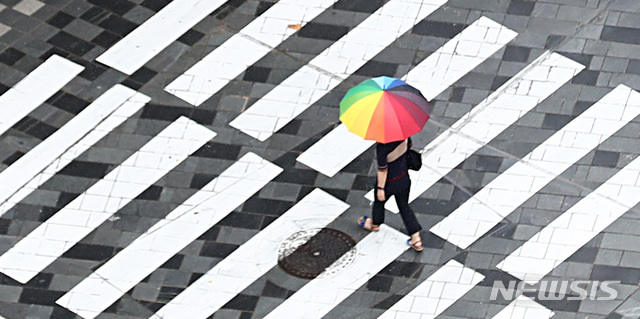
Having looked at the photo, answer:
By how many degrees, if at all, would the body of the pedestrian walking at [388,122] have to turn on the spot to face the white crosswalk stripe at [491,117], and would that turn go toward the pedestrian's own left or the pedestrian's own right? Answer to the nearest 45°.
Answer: approximately 90° to the pedestrian's own right
